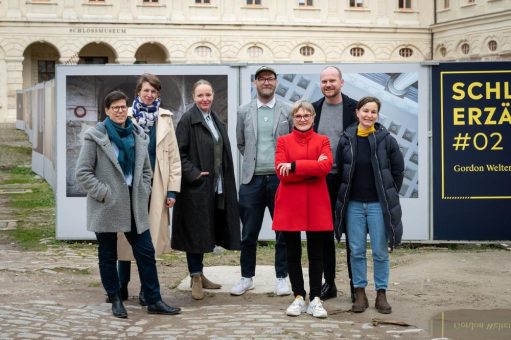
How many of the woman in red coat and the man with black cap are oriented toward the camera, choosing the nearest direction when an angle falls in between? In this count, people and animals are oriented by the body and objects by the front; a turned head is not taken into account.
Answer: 2

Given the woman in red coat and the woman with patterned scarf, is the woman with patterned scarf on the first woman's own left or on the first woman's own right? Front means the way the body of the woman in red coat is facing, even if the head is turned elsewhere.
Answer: on the first woman's own right

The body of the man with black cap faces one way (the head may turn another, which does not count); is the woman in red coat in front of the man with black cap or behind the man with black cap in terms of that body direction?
in front

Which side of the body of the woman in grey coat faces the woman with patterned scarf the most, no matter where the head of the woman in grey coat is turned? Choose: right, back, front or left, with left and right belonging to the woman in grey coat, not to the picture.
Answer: left

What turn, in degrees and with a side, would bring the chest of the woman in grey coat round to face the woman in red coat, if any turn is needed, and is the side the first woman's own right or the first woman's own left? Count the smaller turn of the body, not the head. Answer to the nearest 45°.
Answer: approximately 45° to the first woman's own left

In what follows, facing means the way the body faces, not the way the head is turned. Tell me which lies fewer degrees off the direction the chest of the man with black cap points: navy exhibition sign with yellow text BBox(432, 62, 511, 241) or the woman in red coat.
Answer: the woman in red coat

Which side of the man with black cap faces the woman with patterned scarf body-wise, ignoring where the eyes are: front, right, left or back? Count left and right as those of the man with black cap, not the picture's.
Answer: right
